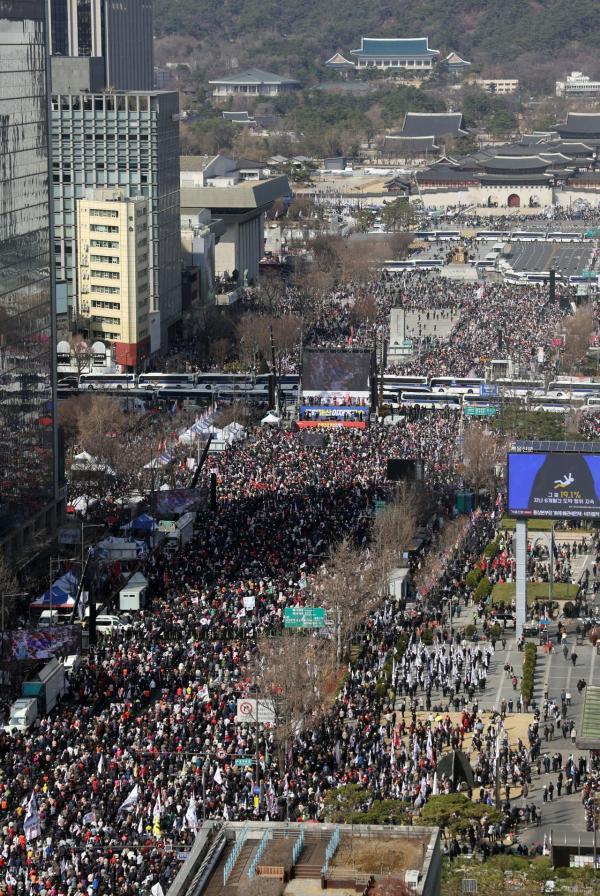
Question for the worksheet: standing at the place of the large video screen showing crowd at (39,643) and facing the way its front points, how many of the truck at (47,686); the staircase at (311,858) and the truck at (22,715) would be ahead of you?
3

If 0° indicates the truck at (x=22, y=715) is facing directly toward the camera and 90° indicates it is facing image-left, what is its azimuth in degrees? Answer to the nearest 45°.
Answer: approximately 45°

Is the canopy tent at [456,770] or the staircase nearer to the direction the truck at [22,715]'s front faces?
the staircase

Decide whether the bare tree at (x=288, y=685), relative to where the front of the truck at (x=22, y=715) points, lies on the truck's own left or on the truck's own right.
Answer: on the truck's own left

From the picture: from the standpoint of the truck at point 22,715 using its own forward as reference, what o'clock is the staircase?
The staircase is roughly at 10 o'clock from the truck.

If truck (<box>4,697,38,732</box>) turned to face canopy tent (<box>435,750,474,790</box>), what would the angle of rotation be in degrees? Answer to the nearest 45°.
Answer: approximately 90° to its left

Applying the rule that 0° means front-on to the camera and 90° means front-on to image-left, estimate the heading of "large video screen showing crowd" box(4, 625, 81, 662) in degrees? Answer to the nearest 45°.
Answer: approximately 0°

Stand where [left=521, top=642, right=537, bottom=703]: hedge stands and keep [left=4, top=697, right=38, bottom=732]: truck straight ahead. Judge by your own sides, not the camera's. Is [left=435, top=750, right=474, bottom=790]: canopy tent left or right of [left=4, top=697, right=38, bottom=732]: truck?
left
